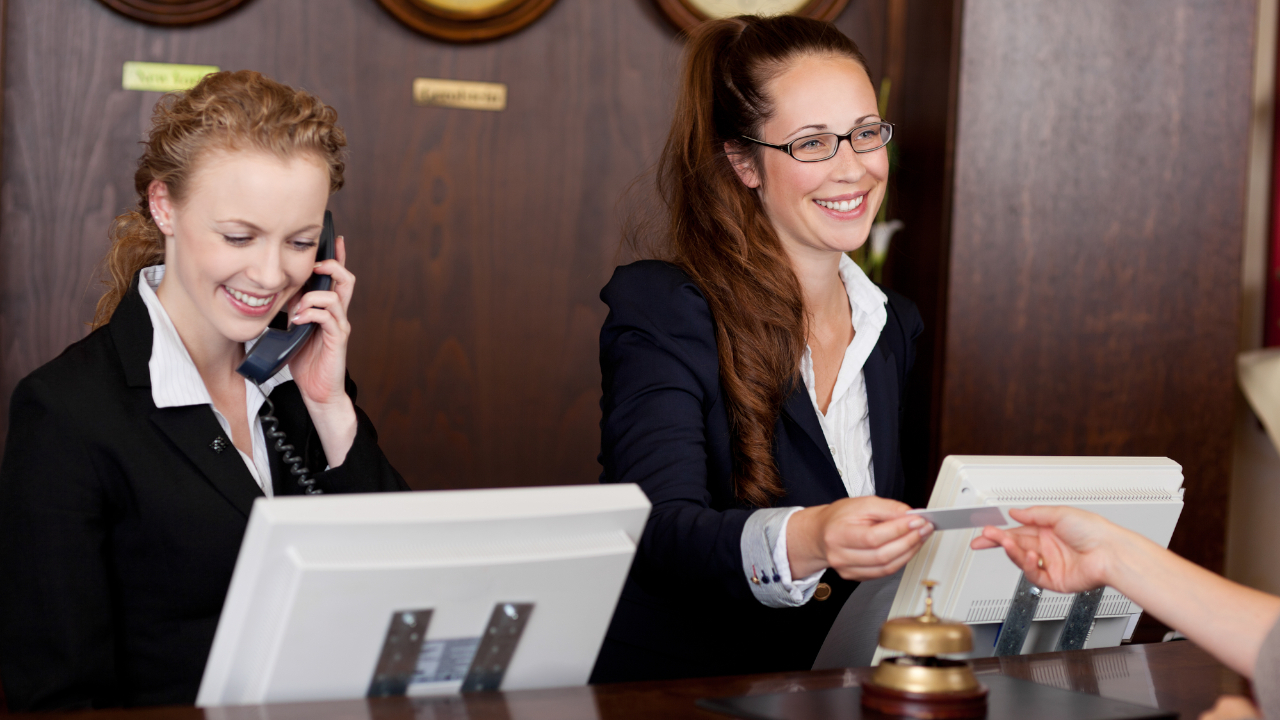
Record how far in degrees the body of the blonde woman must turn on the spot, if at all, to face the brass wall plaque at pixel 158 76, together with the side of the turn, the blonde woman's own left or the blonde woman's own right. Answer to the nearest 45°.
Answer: approximately 135° to the blonde woman's own left

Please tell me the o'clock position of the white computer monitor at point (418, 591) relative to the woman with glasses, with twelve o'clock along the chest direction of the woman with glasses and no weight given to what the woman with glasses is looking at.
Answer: The white computer monitor is roughly at 2 o'clock from the woman with glasses.

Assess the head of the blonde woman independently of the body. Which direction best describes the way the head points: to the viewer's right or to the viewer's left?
to the viewer's right

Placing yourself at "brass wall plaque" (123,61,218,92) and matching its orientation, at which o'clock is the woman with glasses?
The woman with glasses is roughly at 11 o'clock from the brass wall plaque.

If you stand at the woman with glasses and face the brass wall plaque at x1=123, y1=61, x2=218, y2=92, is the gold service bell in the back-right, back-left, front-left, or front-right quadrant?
back-left

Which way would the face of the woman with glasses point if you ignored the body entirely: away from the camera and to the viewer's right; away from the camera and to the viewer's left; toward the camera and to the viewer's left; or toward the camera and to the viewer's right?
toward the camera and to the viewer's right

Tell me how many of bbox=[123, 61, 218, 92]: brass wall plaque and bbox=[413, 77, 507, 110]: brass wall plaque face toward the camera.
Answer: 2

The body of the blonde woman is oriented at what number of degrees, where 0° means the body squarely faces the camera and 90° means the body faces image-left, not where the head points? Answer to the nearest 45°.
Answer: approximately 315°
